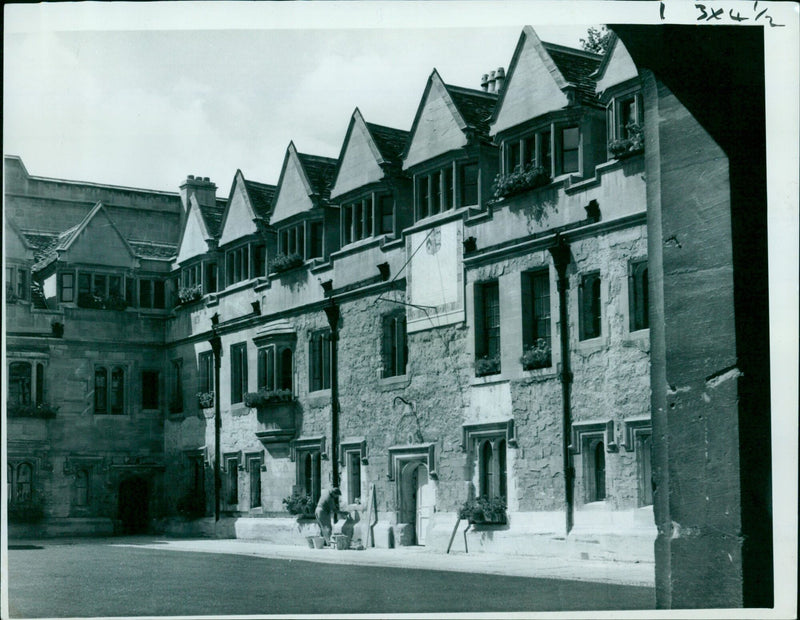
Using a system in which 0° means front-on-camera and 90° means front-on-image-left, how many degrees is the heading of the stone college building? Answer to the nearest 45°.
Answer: approximately 45°
